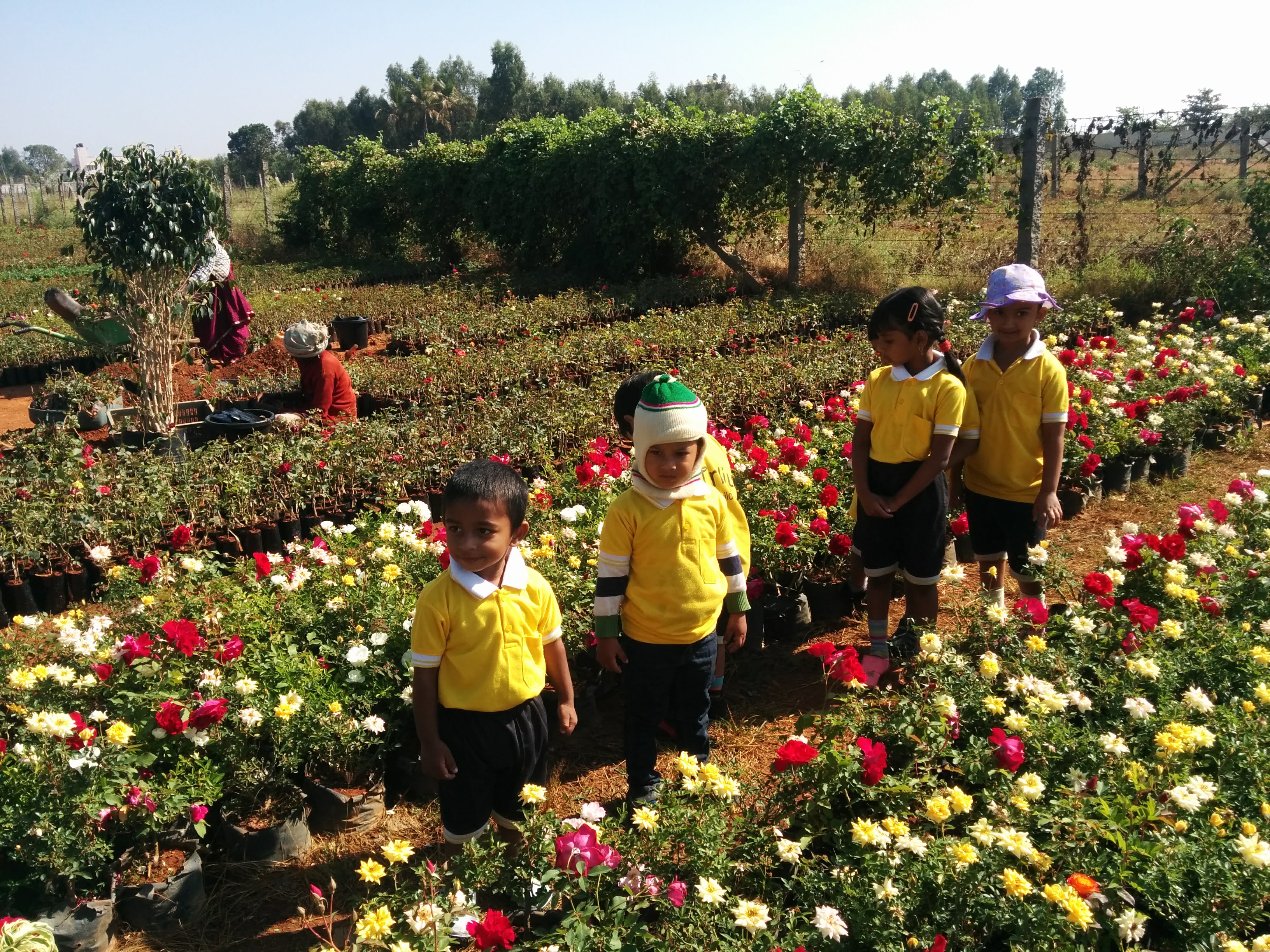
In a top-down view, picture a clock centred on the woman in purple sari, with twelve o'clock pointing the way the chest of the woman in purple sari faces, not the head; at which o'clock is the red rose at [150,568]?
The red rose is roughly at 9 o'clock from the woman in purple sari.

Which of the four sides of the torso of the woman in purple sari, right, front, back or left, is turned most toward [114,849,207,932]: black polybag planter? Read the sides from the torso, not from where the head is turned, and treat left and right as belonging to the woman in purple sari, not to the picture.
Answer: left

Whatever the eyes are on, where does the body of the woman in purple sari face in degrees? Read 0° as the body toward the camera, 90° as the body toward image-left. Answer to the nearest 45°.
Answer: approximately 90°

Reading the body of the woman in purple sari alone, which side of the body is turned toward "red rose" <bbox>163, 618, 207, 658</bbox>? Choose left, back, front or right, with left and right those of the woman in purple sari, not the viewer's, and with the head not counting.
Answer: left

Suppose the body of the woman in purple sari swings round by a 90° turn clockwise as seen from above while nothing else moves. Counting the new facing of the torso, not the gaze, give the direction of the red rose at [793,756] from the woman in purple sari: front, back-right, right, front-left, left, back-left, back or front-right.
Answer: back

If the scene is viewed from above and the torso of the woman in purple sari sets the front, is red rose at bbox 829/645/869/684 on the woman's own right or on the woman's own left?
on the woman's own left

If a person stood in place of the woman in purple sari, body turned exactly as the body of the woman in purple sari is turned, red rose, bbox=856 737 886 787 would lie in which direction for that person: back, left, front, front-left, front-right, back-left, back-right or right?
left

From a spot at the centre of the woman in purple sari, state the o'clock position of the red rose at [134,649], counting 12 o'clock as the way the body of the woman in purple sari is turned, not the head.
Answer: The red rose is roughly at 9 o'clock from the woman in purple sari.
